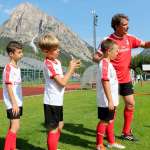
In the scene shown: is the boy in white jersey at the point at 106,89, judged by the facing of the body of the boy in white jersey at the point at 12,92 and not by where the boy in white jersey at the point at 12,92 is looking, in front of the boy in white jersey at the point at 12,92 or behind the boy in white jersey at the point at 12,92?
in front

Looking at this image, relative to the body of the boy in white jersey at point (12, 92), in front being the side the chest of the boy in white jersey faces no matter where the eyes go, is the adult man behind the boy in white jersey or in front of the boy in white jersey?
in front

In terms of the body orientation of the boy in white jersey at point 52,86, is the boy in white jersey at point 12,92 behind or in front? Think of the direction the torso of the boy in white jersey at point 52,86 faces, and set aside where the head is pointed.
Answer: behind

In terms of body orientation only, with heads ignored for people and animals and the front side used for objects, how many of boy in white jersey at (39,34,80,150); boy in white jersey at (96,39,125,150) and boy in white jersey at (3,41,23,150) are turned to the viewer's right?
3

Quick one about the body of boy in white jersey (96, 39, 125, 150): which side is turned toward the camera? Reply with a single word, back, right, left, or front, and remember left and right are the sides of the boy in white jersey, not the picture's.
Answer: right

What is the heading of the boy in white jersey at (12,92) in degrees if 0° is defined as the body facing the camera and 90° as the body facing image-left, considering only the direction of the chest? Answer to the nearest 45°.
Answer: approximately 270°

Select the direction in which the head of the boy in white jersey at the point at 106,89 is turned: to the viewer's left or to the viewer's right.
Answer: to the viewer's right

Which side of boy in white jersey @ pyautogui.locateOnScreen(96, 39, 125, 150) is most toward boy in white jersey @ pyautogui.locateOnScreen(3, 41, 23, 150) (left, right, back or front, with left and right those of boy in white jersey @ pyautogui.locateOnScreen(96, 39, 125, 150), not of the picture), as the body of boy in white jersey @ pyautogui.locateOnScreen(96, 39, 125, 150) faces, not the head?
back

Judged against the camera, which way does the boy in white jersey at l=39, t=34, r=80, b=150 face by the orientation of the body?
to the viewer's right
